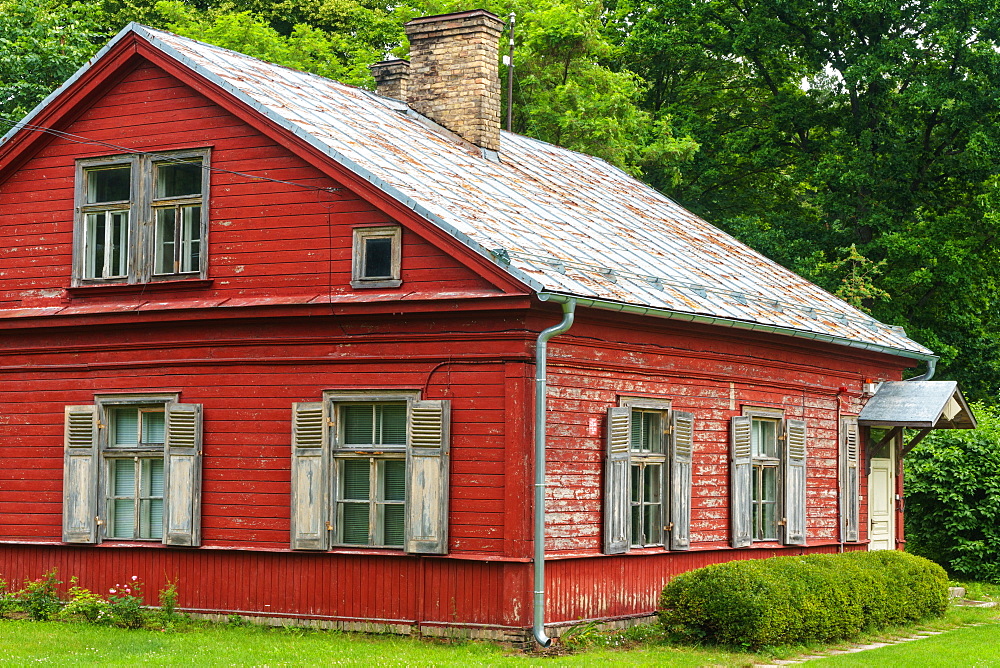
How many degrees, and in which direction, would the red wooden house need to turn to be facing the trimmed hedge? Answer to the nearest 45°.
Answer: approximately 45° to its left

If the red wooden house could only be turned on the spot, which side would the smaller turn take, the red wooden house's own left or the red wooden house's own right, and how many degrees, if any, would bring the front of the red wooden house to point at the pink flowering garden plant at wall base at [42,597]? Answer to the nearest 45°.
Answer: approximately 135° to the red wooden house's own right

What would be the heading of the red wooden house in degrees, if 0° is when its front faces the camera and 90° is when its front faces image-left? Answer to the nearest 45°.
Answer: approximately 315°

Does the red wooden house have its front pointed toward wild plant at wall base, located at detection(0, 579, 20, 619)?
no

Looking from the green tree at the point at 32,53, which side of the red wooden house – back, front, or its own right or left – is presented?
back

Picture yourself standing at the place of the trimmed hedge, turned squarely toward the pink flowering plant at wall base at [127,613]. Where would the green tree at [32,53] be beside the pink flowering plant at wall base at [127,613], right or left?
right

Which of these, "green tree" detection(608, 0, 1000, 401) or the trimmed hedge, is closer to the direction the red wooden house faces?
the trimmed hedge

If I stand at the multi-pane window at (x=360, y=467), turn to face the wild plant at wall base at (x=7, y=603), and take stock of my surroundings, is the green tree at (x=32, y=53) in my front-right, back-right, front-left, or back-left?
front-right

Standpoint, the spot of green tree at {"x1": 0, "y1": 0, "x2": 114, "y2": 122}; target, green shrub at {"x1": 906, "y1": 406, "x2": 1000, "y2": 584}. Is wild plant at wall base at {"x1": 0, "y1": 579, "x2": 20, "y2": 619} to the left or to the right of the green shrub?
right

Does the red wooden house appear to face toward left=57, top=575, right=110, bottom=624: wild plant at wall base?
no

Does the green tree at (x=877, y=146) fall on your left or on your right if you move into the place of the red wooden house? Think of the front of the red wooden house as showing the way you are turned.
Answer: on your left

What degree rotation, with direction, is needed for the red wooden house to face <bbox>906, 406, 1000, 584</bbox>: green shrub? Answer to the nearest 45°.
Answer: approximately 90° to its left

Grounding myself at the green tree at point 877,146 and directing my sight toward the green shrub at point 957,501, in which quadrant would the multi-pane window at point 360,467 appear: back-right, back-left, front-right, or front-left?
front-right
